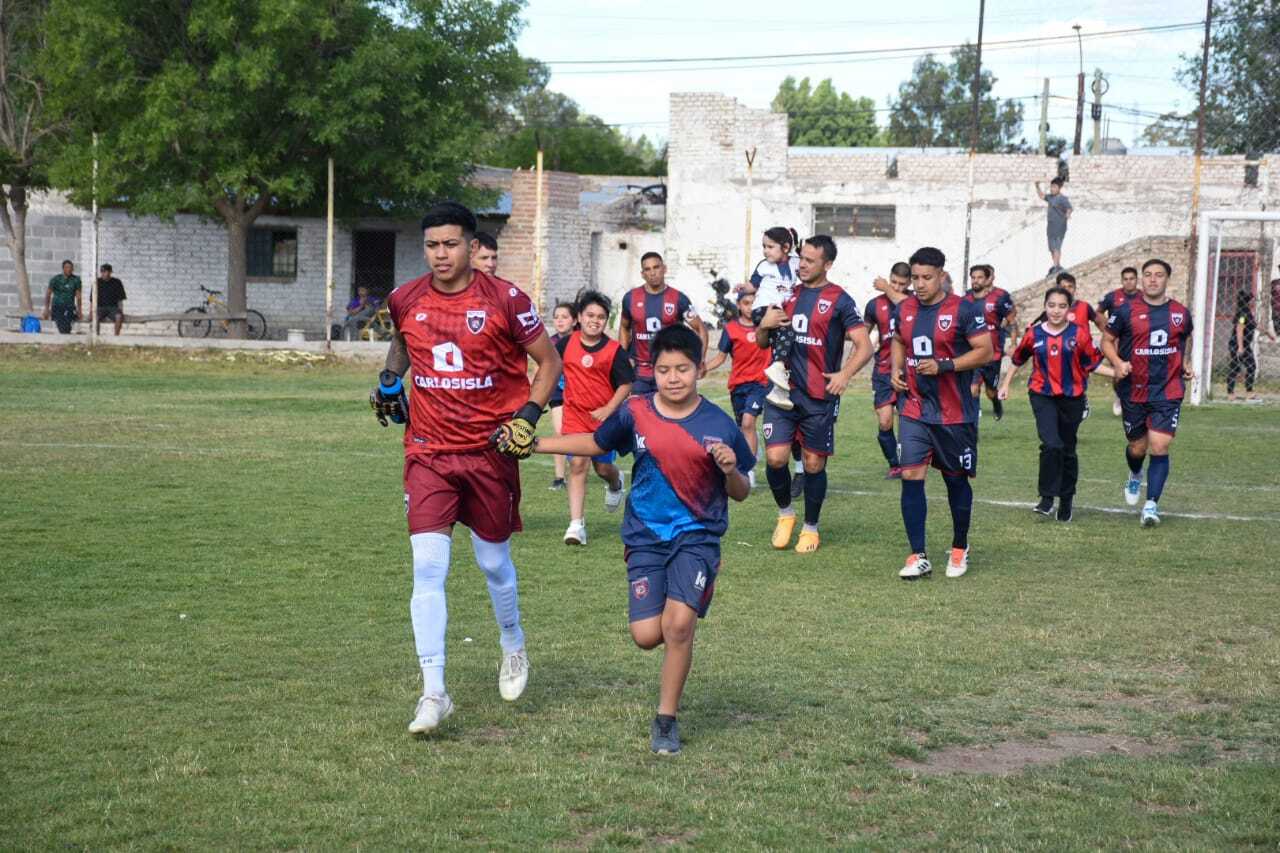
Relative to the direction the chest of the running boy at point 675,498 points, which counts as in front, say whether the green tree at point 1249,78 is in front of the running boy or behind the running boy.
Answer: behind

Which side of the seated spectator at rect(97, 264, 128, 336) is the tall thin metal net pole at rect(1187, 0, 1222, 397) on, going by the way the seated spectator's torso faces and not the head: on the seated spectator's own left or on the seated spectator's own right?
on the seated spectator's own left

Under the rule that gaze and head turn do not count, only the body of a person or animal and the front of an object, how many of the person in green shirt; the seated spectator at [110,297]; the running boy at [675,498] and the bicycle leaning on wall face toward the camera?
3

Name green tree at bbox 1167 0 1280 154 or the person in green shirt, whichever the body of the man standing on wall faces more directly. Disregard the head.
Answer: the person in green shirt

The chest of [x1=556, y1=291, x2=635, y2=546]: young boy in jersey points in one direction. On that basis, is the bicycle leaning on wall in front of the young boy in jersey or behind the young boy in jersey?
behind

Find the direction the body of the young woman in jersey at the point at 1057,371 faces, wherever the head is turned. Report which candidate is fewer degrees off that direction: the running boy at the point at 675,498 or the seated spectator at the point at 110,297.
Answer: the running boy

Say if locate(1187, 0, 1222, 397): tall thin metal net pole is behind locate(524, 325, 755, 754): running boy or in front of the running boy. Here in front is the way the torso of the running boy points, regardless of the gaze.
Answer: behind

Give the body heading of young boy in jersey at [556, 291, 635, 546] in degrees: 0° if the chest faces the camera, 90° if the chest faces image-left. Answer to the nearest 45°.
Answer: approximately 0°

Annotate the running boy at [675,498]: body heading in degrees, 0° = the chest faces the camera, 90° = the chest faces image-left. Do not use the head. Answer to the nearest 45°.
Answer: approximately 0°

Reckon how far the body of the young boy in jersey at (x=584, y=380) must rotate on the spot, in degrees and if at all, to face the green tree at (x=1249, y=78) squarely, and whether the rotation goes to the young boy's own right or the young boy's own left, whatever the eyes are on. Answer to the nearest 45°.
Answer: approximately 135° to the young boy's own left
